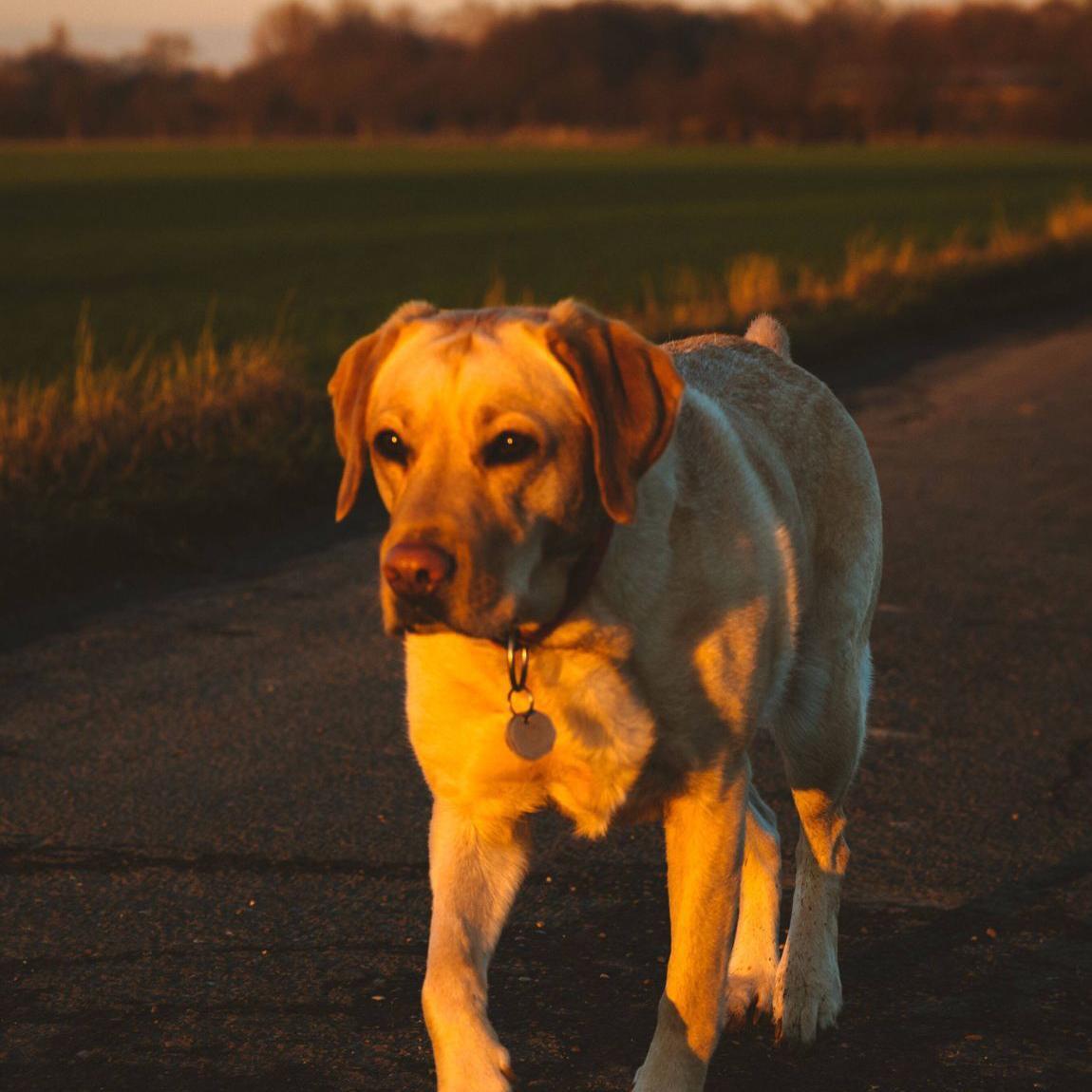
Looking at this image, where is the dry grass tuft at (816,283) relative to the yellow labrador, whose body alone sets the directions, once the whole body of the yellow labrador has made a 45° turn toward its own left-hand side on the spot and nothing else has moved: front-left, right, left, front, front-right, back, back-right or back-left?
back

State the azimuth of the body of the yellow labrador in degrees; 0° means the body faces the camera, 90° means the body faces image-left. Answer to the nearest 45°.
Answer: approximately 45°

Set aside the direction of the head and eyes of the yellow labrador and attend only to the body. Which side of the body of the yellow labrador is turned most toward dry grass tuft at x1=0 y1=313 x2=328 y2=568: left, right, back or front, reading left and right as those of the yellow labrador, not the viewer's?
right
